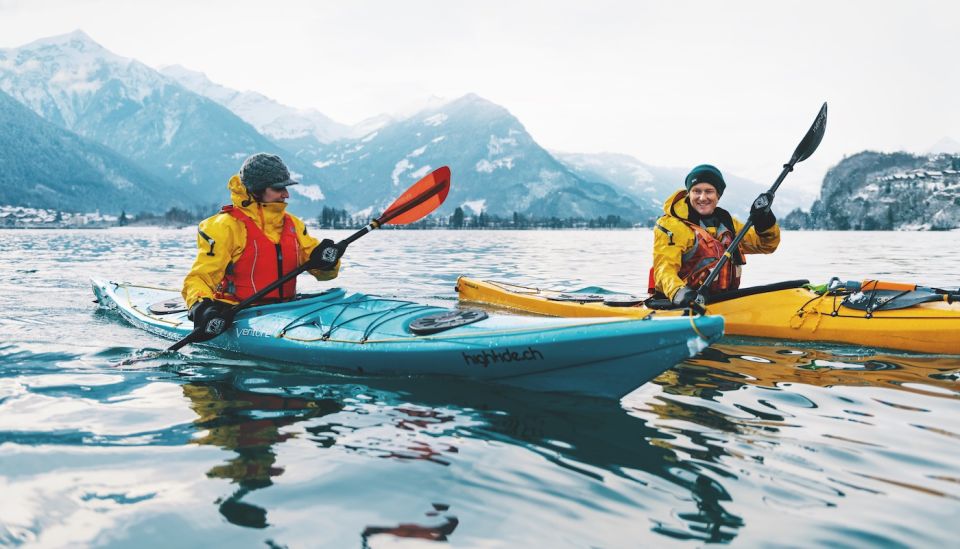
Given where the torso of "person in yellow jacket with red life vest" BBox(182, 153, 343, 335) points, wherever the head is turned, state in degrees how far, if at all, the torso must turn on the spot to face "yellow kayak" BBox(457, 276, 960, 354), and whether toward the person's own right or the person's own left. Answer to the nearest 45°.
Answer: approximately 45° to the person's own left

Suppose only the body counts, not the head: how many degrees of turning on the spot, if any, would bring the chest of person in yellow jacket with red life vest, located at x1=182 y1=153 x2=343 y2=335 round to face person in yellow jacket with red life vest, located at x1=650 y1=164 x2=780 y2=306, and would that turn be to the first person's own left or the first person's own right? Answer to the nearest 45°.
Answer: approximately 45° to the first person's own left

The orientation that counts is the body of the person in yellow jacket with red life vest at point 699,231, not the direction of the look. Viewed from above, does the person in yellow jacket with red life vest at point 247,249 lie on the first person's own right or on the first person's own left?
on the first person's own right

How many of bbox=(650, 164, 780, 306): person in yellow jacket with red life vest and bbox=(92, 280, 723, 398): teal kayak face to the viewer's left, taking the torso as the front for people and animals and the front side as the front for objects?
0

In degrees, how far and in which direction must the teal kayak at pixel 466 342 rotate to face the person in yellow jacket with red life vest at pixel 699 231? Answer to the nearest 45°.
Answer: approximately 90° to its left

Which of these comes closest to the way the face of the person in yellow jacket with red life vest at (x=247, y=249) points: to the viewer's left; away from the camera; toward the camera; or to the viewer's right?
to the viewer's right

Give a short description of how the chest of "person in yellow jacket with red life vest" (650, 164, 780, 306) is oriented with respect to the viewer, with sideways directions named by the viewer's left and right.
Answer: facing the viewer and to the right of the viewer
